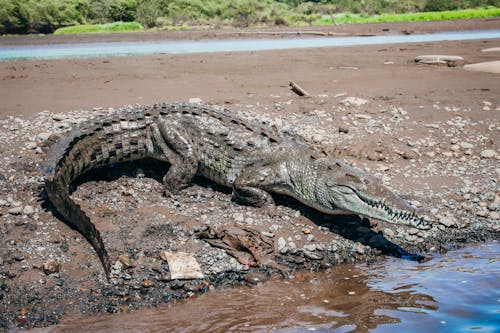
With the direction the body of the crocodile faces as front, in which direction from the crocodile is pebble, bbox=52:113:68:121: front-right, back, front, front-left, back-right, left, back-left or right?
back

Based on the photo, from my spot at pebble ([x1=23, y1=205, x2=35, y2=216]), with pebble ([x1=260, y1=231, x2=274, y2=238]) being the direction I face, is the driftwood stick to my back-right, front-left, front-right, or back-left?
front-left

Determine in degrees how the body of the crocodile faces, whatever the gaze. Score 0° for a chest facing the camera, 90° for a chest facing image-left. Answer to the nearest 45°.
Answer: approximately 315°

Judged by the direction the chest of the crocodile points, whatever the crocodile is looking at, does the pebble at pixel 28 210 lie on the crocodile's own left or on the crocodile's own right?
on the crocodile's own right

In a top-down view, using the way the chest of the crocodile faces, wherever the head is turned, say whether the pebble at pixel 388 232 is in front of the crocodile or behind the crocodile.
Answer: in front

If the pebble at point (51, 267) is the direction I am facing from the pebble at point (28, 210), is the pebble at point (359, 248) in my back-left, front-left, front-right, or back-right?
front-left

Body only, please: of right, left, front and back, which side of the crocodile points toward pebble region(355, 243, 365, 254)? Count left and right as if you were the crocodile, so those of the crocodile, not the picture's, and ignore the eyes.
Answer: front

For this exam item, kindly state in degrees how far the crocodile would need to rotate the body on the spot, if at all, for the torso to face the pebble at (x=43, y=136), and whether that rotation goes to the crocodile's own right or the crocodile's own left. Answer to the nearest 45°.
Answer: approximately 180°

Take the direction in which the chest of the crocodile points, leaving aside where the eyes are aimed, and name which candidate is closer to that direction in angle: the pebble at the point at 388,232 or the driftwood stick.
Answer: the pebble

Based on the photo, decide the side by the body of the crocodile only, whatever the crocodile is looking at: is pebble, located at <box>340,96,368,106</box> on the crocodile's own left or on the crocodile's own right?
on the crocodile's own left

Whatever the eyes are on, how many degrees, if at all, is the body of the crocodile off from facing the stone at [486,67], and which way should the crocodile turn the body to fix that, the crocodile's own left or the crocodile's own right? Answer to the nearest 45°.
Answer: approximately 90° to the crocodile's own left

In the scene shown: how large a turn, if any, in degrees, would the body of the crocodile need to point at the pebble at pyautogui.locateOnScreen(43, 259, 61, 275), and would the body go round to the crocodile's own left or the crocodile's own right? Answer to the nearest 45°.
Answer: approximately 90° to the crocodile's own right

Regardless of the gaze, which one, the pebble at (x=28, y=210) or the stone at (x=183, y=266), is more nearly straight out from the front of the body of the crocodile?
the stone

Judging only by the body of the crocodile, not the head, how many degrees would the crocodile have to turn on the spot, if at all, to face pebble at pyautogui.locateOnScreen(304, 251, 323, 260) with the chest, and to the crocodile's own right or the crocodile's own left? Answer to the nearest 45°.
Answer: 0° — it already faces it
